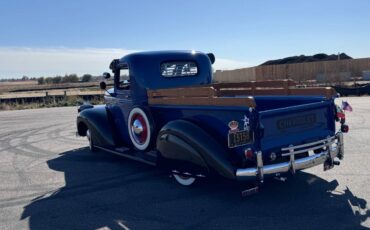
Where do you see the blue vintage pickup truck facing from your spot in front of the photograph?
facing away from the viewer and to the left of the viewer

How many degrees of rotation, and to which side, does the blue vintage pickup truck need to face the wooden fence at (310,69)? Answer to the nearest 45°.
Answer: approximately 45° to its right
